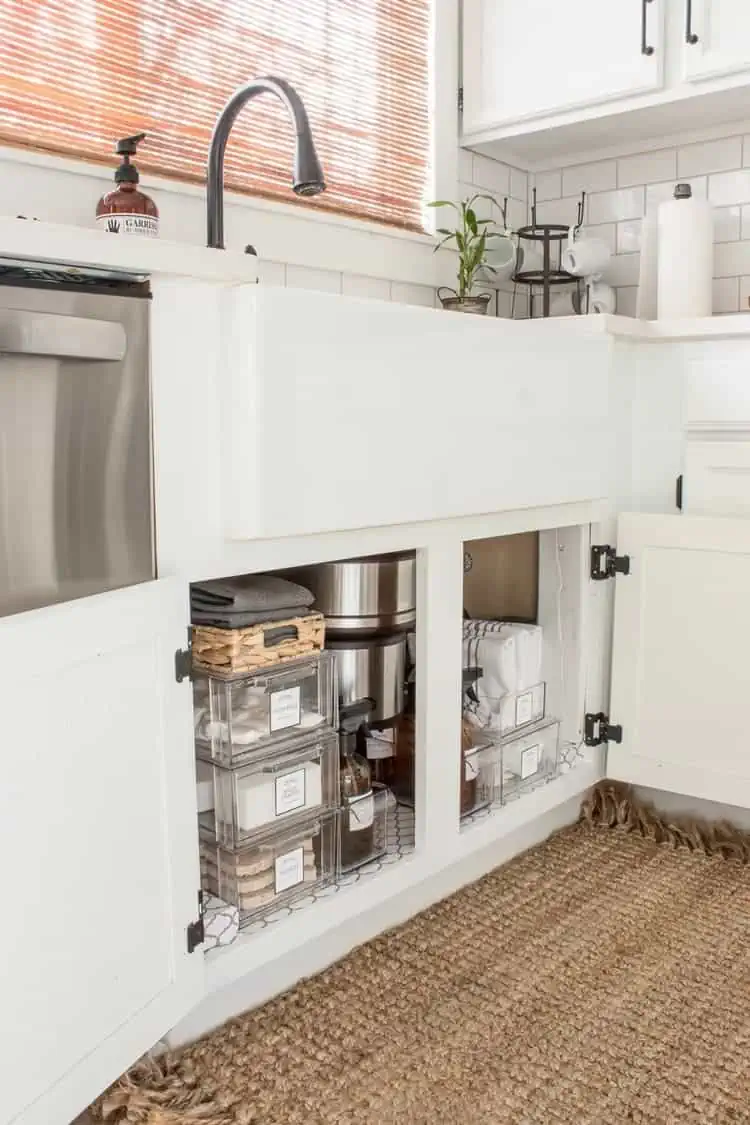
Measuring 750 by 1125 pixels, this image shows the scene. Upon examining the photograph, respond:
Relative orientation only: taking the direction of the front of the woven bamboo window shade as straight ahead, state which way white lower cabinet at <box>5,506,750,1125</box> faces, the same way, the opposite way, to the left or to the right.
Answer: the same way

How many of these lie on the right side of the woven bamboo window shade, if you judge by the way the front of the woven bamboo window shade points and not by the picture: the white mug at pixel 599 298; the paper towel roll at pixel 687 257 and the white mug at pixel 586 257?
0

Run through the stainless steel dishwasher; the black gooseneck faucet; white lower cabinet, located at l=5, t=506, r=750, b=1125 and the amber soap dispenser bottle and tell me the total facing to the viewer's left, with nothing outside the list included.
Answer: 0

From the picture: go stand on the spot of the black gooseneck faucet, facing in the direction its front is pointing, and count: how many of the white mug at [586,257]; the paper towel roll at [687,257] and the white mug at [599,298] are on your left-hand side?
3

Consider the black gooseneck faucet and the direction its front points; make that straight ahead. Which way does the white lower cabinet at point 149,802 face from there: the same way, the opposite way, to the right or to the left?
the same way

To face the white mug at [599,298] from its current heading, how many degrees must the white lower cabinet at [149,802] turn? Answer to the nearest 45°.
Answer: approximately 90° to its left

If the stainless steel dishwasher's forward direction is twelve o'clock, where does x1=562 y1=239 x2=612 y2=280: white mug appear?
The white mug is roughly at 9 o'clock from the stainless steel dishwasher.

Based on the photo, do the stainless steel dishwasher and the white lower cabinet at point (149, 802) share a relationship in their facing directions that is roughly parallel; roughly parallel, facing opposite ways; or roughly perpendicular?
roughly parallel

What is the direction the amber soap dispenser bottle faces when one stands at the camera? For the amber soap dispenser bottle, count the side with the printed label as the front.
facing the viewer and to the right of the viewer

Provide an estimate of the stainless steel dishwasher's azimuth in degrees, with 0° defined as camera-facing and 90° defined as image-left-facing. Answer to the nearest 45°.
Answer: approximately 315°
